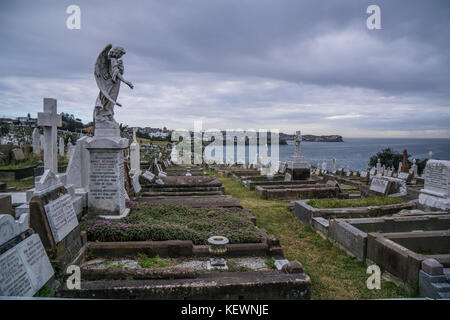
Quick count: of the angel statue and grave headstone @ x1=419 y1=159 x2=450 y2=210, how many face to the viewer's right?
1

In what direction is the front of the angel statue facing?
to the viewer's right

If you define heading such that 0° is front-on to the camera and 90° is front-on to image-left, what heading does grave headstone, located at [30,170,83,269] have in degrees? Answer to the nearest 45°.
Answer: approximately 315°

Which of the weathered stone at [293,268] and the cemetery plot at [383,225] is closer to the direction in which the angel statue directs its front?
the cemetery plot

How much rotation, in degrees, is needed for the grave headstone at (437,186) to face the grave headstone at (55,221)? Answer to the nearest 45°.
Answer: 0° — it already faces it

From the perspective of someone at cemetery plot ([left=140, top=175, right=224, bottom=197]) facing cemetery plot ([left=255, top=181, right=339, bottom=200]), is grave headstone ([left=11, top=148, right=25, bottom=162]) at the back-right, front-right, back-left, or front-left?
back-left
